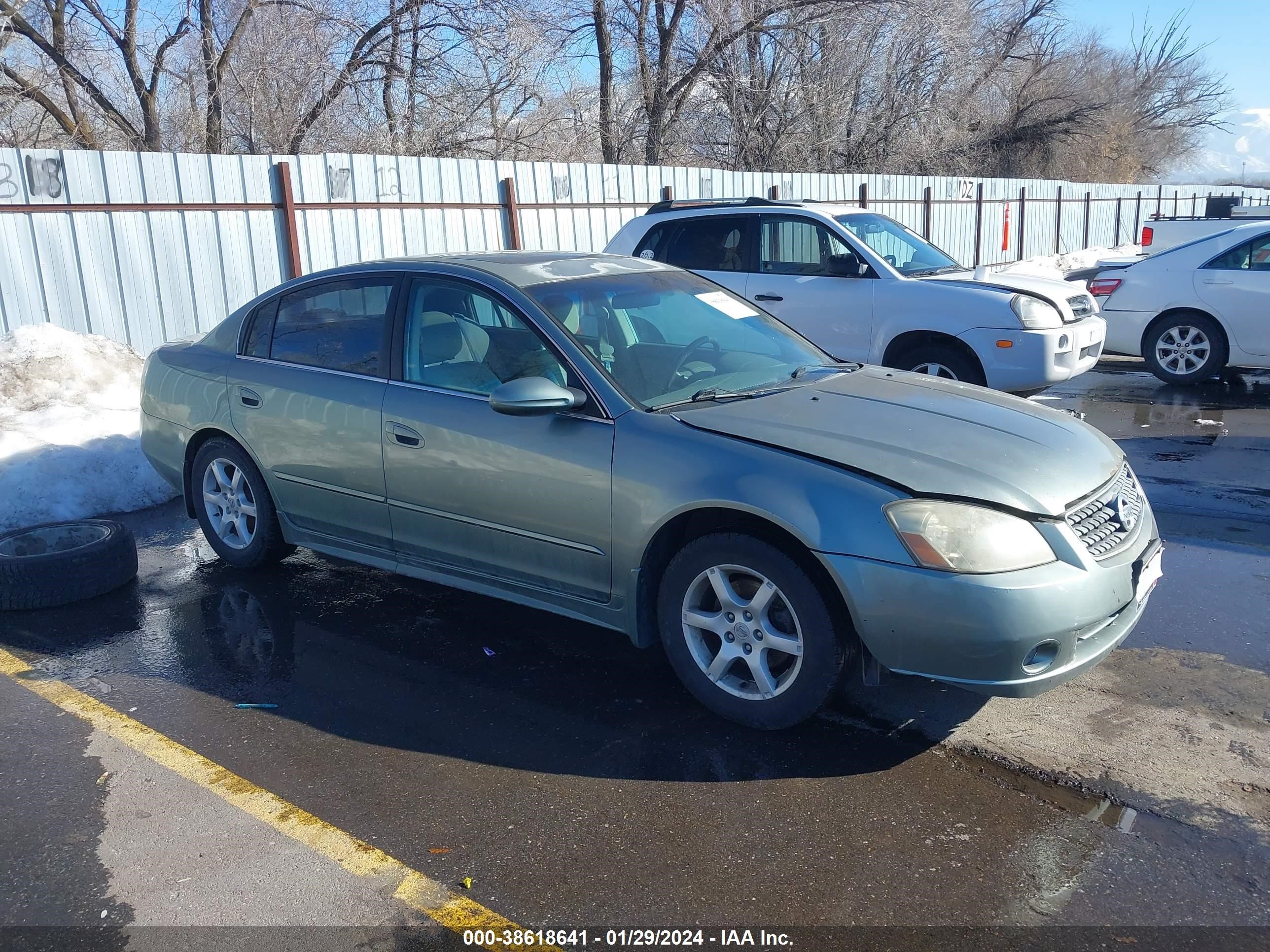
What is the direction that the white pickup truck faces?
to the viewer's right

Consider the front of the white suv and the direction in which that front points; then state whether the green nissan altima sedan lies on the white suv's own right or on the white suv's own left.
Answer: on the white suv's own right

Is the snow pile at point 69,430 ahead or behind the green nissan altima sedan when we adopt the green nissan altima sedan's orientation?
behind

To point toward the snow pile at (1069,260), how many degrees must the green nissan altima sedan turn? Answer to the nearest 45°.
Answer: approximately 90° to its left

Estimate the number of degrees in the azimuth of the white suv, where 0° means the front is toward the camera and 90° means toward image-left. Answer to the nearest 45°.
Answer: approximately 315°

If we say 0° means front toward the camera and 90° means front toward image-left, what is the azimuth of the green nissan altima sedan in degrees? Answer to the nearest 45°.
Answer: approximately 315°

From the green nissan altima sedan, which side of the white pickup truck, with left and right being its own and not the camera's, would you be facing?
right

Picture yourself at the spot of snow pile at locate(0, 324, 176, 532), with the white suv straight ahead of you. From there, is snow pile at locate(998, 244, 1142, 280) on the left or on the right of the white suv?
left

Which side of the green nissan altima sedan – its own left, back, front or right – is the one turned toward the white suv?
left
